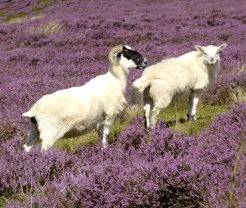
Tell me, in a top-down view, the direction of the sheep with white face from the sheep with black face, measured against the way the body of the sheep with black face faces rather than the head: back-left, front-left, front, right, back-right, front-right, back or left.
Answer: front-left

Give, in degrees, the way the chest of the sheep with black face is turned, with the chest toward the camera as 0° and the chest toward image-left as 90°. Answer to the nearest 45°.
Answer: approximately 270°
